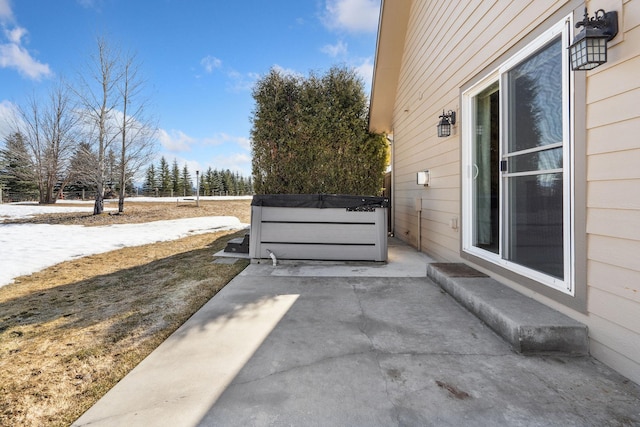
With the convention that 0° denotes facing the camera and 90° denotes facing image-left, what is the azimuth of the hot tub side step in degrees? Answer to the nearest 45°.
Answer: approximately 90°

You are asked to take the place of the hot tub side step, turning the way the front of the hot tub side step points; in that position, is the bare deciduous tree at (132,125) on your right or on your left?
on your right

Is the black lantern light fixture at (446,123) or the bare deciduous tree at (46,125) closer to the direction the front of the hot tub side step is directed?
the bare deciduous tree

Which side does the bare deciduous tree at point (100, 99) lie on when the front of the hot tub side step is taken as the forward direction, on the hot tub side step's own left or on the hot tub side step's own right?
on the hot tub side step's own right

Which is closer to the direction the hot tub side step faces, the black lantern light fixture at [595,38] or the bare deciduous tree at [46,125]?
the bare deciduous tree

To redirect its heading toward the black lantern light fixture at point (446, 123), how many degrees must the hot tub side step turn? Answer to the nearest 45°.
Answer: approximately 135° to its left

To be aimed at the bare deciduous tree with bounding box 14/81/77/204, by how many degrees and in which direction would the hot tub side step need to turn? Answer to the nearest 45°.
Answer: approximately 45° to its right

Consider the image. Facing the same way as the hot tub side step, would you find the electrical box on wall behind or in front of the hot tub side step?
behind
